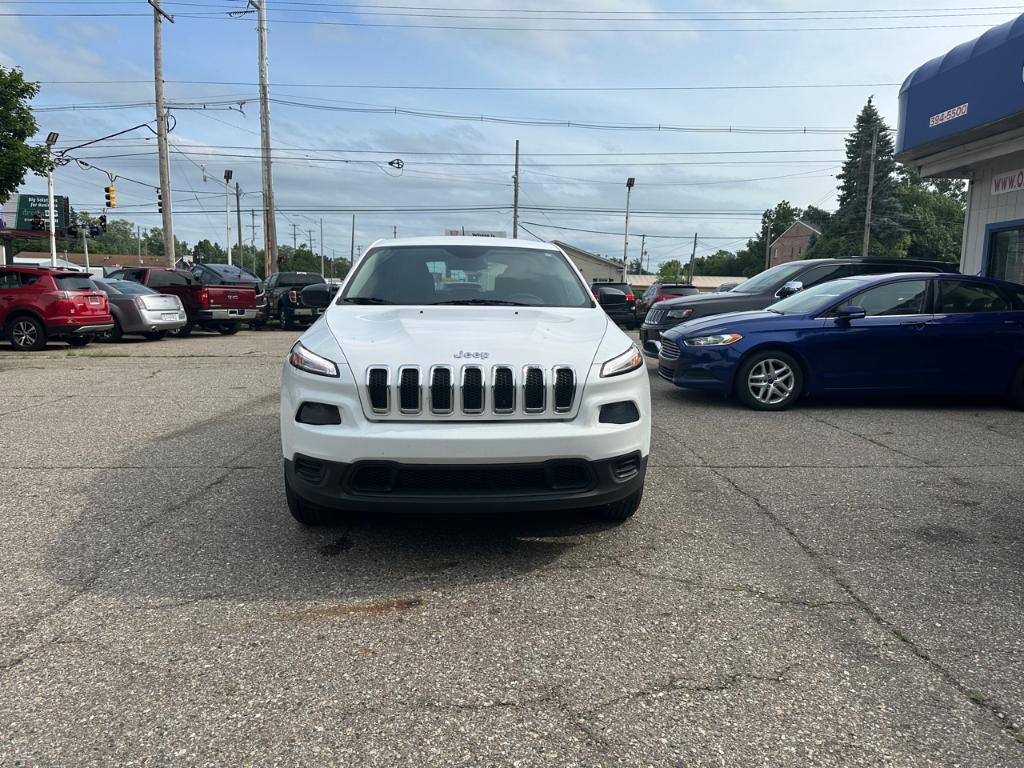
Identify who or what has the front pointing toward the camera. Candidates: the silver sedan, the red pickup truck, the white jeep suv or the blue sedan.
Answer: the white jeep suv

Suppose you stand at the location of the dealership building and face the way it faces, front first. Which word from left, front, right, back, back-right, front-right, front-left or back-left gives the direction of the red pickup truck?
front-right

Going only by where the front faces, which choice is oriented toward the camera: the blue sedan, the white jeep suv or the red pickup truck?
the white jeep suv

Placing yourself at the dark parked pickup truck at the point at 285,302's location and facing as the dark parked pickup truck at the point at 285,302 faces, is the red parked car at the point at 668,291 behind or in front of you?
behind

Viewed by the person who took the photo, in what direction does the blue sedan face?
facing to the left of the viewer

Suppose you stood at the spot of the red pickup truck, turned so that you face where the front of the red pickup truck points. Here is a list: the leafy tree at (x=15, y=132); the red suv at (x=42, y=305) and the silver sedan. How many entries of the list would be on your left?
3

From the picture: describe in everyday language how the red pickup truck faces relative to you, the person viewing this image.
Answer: facing away from the viewer and to the left of the viewer

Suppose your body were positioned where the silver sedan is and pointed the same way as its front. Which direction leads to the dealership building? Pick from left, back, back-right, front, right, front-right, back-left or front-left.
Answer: back

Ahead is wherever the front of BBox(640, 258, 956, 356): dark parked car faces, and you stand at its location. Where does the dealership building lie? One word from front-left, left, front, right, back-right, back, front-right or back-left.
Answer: back

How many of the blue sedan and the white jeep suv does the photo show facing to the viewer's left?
1
